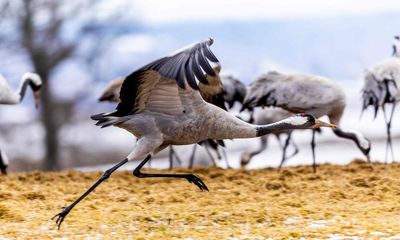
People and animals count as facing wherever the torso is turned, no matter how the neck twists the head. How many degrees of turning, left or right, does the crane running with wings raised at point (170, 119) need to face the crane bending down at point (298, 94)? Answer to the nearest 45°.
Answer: approximately 45° to its left

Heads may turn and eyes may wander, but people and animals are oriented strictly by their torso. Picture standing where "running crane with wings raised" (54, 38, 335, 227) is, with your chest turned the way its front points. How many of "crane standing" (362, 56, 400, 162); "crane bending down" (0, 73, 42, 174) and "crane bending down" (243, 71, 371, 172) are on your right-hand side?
0

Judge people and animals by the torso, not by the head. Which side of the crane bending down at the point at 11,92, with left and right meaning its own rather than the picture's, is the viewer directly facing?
right

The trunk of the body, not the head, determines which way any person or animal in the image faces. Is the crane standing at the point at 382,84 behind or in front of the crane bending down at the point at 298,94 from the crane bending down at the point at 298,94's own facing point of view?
in front

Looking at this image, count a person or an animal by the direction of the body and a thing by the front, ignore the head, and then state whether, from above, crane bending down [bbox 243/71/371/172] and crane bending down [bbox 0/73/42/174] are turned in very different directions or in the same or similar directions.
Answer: same or similar directions

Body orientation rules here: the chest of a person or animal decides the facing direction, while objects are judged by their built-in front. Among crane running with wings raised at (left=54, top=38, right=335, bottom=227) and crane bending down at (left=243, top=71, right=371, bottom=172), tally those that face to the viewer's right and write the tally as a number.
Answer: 2

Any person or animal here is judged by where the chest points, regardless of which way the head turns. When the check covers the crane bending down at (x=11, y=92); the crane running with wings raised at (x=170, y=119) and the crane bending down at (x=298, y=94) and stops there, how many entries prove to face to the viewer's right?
3

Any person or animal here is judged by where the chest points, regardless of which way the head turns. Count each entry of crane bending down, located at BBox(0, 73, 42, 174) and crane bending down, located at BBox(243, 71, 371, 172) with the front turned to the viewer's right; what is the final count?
2

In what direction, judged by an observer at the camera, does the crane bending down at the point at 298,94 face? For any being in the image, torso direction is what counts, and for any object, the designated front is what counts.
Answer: facing to the right of the viewer

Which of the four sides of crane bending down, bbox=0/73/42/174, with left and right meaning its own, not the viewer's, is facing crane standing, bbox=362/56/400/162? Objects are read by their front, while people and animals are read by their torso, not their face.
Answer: front

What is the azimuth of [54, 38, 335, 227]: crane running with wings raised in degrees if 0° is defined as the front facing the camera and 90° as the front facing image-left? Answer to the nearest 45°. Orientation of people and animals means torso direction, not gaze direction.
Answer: approximately 270°

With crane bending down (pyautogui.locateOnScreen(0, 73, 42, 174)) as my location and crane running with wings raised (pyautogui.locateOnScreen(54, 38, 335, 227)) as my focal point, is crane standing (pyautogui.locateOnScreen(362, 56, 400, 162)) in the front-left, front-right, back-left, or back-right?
front-left

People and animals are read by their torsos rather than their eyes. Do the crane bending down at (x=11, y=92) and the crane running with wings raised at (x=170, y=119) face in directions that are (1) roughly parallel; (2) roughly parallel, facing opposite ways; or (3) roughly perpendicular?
roughly parallel

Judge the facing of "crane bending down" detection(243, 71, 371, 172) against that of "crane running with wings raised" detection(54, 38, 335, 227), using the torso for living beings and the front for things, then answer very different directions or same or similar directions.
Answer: same or similar directions

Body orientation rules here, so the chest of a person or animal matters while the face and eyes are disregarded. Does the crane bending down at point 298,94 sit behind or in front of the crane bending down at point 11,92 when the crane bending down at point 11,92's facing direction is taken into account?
in front
